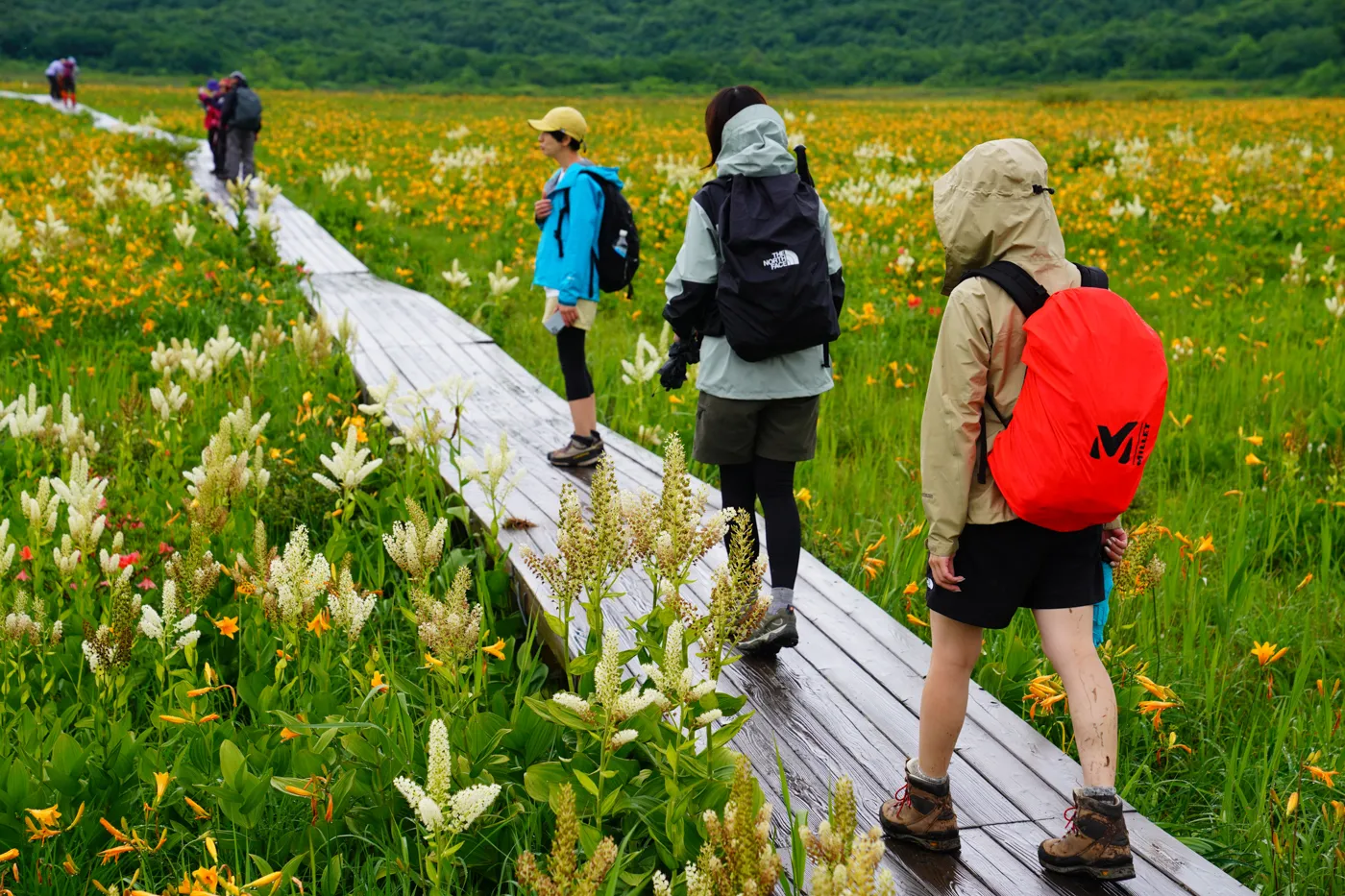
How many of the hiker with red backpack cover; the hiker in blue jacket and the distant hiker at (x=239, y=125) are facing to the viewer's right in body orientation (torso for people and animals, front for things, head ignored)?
0

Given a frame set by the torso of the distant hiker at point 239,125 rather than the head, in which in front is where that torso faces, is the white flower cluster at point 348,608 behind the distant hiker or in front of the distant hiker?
behind

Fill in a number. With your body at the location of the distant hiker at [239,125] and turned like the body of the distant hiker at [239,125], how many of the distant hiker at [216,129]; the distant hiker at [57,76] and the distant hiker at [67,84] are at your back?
0

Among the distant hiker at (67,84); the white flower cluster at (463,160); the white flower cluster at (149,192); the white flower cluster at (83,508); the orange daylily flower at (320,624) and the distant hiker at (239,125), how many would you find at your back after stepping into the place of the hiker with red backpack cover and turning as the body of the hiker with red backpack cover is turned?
0

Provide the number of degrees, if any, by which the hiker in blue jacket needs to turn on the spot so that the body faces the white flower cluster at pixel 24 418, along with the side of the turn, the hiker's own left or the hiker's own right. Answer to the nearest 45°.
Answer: approximately 45° to the hiker's own left

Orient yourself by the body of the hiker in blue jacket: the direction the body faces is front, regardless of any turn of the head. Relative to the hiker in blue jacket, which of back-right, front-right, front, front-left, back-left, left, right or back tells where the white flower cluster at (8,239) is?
front-right

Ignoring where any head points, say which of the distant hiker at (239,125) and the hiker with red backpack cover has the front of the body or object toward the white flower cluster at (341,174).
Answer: the hiker with red backpack cover

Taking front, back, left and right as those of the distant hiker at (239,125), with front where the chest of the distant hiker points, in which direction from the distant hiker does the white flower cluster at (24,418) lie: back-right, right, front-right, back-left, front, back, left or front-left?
back-left

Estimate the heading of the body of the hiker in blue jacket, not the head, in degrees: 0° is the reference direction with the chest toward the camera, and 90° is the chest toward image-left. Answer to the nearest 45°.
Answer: approximately 90°

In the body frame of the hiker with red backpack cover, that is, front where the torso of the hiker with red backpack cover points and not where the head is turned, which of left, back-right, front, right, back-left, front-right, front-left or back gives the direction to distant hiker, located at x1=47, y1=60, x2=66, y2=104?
front

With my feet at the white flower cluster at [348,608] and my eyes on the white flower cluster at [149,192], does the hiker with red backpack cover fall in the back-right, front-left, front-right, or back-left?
back-right

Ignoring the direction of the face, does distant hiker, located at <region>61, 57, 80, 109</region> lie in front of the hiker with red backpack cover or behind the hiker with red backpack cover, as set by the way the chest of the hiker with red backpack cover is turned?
in front

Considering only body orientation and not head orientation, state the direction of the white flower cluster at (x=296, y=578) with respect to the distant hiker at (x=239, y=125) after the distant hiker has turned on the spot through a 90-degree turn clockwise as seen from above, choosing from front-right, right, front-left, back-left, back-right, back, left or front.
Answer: back-right

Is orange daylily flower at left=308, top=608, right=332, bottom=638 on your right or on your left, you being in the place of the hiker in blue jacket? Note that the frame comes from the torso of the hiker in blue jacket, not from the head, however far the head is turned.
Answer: on your left

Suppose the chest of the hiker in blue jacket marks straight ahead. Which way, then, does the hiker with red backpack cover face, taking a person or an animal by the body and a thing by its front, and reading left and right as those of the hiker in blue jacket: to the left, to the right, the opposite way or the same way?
to the right

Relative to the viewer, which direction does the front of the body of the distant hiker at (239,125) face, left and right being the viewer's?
facing away from the viewer and to the left of the viewer

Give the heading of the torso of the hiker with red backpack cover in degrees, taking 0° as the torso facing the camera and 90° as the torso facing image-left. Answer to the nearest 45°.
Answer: approximately 135°

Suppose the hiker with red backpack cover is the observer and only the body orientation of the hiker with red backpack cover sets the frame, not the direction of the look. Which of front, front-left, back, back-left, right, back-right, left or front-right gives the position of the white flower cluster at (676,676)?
left

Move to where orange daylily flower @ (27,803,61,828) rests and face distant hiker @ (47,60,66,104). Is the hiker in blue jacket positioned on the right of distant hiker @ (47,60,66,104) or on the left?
right
